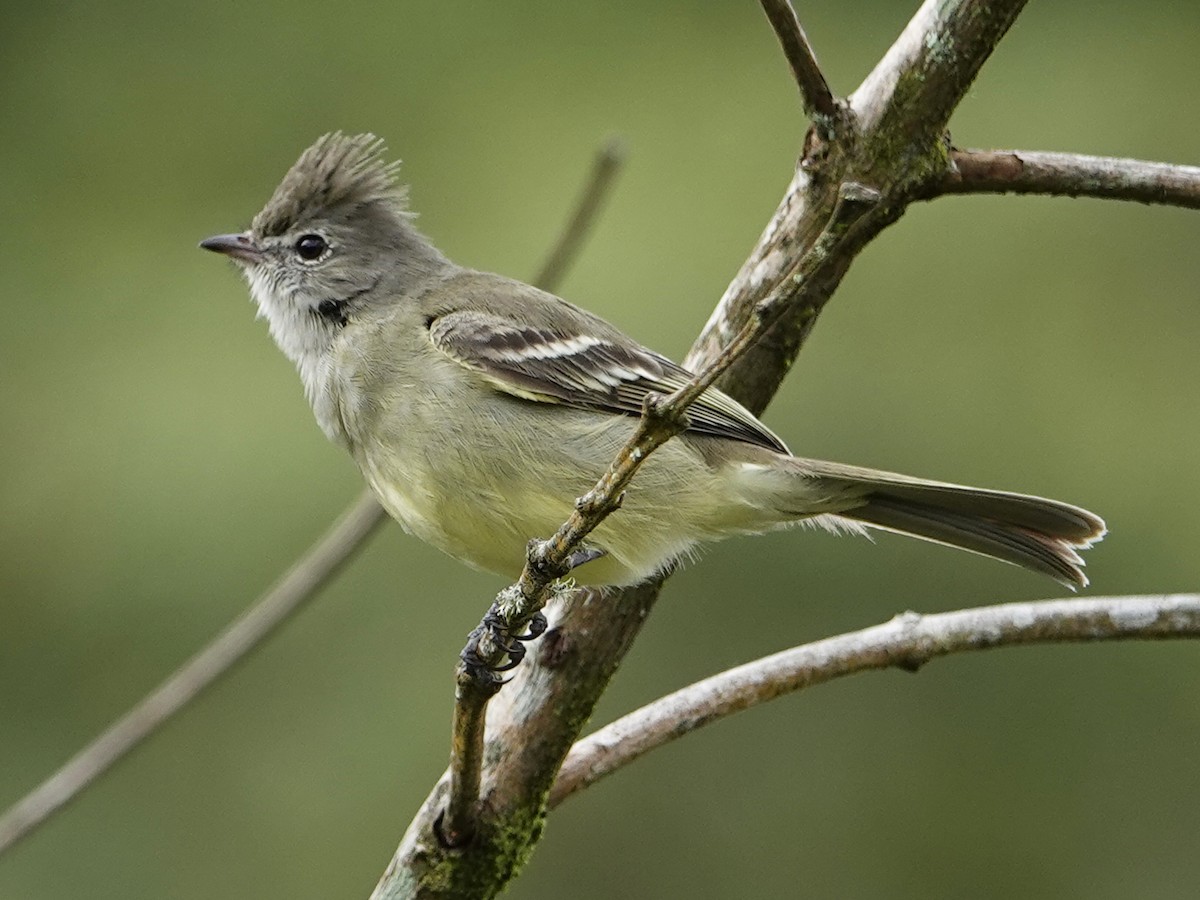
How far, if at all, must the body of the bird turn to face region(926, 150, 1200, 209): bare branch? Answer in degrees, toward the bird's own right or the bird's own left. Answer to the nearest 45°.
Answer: approximately 135° to the bird's own left

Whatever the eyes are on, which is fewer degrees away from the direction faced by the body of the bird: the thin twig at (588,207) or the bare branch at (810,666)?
the thin twig

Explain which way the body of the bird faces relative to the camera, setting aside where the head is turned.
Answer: to the viewer's left
